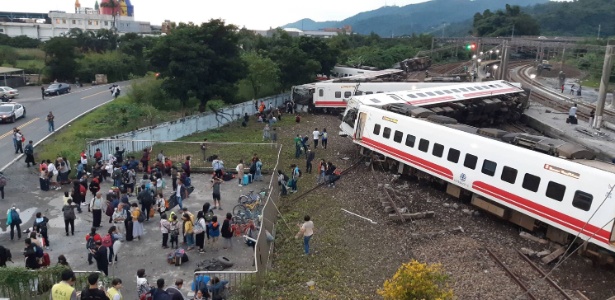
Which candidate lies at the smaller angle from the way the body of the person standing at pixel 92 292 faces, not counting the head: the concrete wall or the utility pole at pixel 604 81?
the concrete wall

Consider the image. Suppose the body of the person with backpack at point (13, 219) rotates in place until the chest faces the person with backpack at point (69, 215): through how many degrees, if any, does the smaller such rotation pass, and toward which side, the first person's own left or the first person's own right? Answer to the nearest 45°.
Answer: approximately 90° to the first person's own right

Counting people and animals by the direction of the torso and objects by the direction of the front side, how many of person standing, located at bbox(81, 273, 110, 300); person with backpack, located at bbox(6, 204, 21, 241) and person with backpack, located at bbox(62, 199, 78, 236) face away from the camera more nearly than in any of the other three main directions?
3

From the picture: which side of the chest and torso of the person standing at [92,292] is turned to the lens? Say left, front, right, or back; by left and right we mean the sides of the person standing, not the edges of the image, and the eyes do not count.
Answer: back

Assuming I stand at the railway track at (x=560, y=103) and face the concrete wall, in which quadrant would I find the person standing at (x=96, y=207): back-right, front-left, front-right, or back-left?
front-left

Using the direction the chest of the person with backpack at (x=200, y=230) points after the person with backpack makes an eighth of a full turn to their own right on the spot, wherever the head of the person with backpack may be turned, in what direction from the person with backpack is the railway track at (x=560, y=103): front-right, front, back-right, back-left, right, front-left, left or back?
front-left

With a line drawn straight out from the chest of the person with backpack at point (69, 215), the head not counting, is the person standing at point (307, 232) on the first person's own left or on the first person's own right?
on the first person's own right

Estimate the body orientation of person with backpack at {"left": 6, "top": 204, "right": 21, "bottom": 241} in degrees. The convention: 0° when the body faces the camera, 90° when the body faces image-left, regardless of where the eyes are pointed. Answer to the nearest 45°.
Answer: approximately 180°

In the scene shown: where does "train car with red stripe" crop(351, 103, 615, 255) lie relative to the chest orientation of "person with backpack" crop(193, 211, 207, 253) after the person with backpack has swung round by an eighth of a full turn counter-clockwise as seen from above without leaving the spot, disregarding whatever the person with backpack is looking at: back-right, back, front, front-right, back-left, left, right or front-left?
right

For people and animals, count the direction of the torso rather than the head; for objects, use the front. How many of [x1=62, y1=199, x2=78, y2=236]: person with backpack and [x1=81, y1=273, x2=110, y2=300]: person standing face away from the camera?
2

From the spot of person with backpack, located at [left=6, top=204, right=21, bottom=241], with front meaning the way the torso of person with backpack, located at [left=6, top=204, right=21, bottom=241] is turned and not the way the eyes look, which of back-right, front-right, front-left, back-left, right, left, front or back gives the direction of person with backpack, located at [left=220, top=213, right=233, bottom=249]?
back-right

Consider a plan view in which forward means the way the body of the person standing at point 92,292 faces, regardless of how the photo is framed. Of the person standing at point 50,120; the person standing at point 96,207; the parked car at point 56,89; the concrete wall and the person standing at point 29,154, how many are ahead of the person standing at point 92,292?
5

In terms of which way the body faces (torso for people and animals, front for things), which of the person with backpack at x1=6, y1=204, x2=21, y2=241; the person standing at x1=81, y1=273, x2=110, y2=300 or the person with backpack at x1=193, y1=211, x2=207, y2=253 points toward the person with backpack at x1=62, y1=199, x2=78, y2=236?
the person standing

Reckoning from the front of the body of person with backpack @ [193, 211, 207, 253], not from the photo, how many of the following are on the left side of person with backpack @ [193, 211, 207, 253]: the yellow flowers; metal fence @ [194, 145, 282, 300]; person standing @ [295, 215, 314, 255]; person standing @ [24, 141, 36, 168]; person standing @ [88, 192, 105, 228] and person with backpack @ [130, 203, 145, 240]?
3

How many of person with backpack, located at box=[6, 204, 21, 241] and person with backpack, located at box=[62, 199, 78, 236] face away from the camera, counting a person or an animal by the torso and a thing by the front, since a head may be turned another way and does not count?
2

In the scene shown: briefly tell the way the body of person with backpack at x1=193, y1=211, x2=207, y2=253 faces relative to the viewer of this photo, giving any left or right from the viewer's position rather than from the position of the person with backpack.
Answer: facing away from the viewer and to the right of the viewer

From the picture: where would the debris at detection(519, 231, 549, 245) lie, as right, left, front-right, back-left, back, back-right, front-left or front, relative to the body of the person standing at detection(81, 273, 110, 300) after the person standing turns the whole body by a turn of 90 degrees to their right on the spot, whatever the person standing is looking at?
front

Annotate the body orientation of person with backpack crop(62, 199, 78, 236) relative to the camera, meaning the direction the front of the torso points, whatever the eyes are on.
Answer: away from the camera
